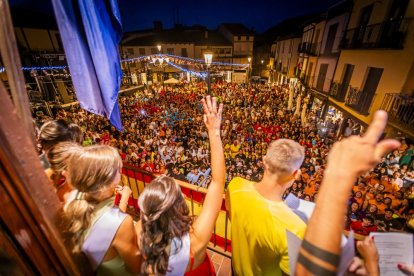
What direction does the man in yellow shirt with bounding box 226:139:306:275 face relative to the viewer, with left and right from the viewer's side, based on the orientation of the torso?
facing away from the viewer

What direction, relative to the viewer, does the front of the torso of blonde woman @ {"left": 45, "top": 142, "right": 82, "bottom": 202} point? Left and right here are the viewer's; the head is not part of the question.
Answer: facing away from the viewer and to the right of the viewer

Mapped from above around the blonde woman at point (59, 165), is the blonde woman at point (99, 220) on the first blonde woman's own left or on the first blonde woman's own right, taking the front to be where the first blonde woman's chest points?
on the first blonde woman's own right

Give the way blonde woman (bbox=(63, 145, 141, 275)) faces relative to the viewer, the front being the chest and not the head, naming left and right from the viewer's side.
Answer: facing away from the viewer and to the right of the viewer

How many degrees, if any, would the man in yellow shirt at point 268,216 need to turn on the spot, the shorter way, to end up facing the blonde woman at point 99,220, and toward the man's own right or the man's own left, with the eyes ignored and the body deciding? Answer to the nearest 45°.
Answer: approximately 135° to the man's own left

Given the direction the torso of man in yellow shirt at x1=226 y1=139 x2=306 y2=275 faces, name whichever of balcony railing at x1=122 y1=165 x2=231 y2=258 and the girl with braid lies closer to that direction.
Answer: the balcony railing

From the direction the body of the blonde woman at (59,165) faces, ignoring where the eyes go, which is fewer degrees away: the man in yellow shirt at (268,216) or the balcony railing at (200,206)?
the balcony railing
